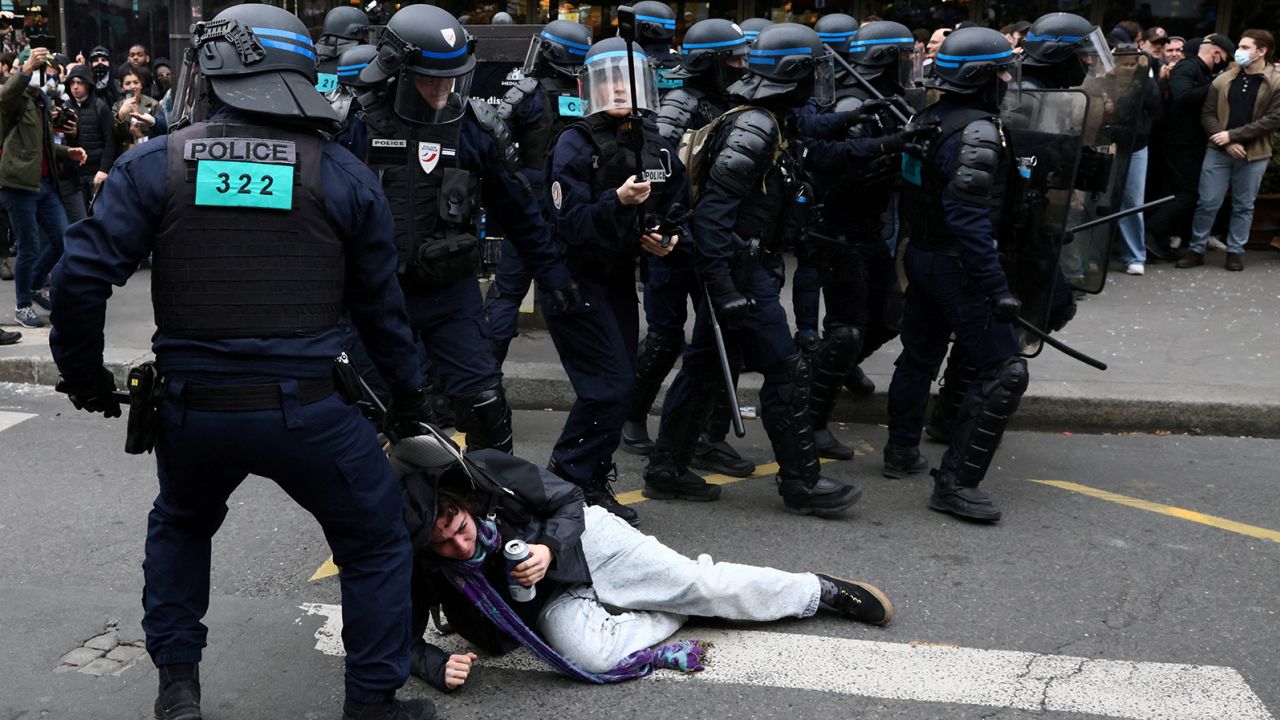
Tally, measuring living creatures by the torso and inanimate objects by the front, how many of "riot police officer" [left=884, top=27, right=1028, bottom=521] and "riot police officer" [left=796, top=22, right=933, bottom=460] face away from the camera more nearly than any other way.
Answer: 0

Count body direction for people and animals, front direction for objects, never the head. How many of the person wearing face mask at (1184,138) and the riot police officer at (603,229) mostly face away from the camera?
0

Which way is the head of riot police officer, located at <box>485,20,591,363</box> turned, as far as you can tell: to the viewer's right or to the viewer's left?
to the viewer's left

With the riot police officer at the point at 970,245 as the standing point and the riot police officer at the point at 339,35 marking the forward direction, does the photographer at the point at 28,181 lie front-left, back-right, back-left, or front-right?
front-left

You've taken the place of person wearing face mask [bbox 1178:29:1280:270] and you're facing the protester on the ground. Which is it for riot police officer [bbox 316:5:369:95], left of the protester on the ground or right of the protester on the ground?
right

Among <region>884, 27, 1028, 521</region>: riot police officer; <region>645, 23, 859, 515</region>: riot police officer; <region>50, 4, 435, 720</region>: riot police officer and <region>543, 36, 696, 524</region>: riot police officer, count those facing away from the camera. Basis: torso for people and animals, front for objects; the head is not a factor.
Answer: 1

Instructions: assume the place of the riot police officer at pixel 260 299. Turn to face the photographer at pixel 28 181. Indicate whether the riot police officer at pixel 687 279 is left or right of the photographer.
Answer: right

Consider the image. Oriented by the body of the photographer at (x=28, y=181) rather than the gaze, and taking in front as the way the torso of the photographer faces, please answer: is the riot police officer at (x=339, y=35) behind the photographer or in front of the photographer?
in front

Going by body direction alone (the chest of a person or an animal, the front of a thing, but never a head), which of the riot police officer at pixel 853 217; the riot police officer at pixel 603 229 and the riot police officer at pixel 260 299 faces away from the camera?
the riot police officer at pixel 260 299

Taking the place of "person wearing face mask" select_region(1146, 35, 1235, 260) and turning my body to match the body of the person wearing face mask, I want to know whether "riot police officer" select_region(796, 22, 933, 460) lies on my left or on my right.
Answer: on my right

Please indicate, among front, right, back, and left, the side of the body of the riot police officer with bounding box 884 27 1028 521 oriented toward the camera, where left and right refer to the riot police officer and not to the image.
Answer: right

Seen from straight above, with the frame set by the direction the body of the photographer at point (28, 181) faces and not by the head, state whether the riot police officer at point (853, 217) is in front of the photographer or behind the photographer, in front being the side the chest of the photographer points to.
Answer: in front

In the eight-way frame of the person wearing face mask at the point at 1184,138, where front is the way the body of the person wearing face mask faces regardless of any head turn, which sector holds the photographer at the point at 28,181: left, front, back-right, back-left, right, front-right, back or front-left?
back-right
